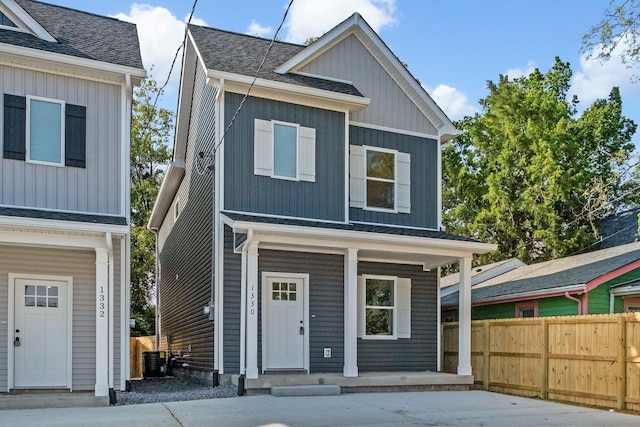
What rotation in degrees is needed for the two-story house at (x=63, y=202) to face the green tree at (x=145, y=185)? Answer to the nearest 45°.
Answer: approximately 180°

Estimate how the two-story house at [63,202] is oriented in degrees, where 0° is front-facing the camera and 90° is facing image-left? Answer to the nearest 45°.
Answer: approximately 0°

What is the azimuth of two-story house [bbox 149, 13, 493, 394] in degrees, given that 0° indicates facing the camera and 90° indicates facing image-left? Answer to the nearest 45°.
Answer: approximately 315°

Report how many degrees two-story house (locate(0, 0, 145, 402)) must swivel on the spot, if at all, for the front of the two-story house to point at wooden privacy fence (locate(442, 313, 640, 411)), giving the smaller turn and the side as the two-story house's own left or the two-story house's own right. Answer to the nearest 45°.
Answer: approximately 90° to the two-story house's own left

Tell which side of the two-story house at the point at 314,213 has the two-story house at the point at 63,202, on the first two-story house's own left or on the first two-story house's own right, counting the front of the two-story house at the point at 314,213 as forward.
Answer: on the first two-story house's own right

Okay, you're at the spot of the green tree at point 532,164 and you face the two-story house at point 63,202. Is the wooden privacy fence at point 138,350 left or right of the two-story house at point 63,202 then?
right

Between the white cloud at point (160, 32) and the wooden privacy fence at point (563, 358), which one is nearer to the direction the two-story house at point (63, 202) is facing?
the wooden privacy fence
